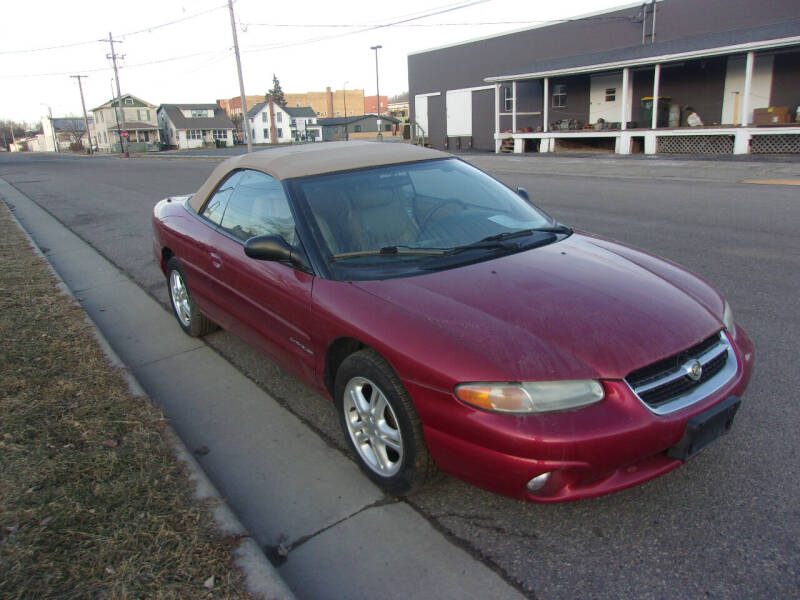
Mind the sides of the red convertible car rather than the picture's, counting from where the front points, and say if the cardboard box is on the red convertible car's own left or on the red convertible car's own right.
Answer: on the red convertible car's own left

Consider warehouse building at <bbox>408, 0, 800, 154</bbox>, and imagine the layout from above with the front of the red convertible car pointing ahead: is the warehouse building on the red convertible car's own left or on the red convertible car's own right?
on the red convertible car's own left

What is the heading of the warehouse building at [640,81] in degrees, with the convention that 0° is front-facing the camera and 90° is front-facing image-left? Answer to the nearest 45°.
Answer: approximately 45°

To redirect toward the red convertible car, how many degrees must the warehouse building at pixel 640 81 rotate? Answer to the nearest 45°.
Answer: approximately 45° to its left

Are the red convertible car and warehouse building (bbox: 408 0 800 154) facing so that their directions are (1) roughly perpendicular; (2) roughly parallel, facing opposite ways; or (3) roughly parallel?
roughly perpendicular
